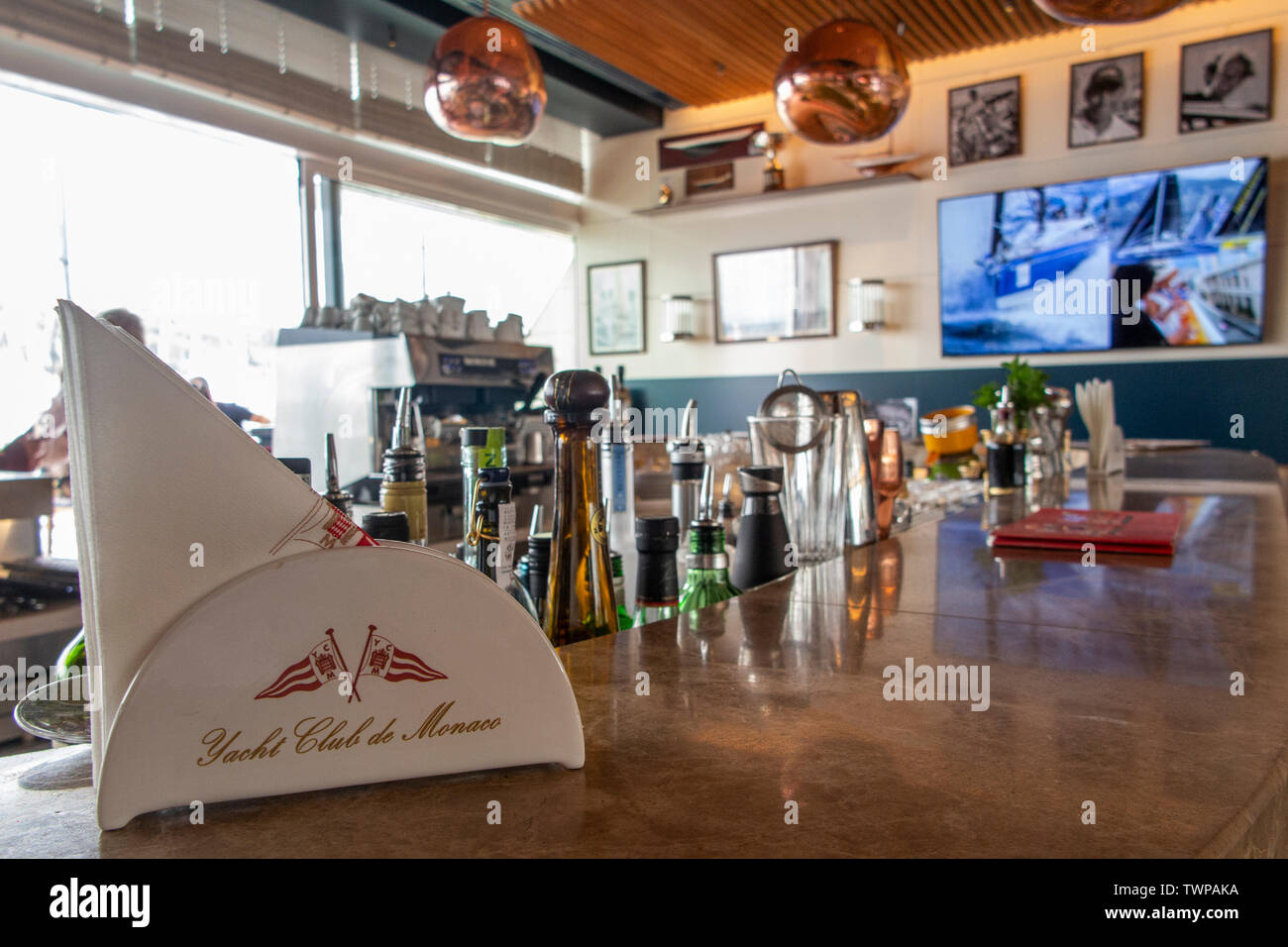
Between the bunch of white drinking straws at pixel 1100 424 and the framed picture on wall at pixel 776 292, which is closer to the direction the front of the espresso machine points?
the bunch of white drinking straws

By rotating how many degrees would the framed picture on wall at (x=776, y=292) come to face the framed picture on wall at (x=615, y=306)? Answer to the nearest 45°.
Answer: approximately 90° to its right

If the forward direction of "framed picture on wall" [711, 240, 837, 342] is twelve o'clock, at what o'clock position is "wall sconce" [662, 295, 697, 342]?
The wall sconce is roughly at 2 o'clock from the framed picture on wall.

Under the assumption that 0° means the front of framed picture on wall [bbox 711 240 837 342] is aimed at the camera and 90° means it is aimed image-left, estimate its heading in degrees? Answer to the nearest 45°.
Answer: approximately 45°
